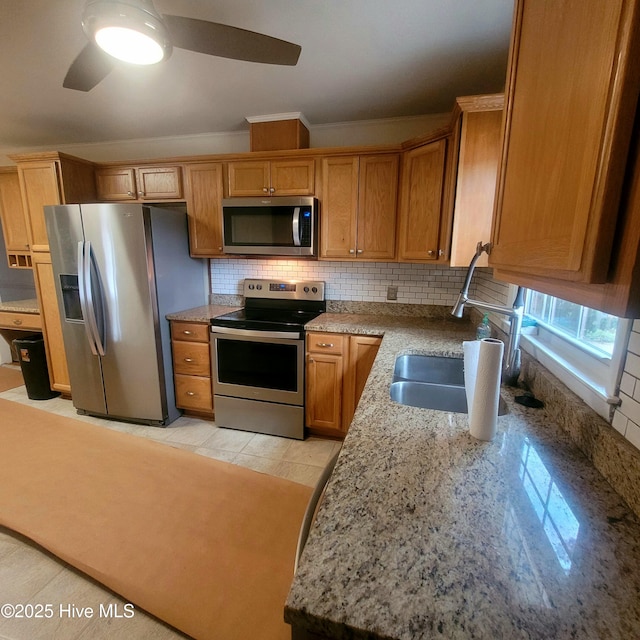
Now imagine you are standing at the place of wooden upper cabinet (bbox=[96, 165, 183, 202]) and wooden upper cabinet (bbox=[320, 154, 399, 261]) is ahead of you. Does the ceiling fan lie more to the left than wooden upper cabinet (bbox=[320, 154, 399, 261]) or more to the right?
right

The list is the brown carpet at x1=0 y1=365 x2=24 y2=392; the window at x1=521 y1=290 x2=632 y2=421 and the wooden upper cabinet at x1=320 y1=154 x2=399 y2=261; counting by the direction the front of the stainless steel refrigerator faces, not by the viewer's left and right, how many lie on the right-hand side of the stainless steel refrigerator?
1

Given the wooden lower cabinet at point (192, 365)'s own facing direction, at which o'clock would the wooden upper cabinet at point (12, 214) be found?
The wooden upper cabinet is roughly at 3 o'clock from the wooden lower cabinet.

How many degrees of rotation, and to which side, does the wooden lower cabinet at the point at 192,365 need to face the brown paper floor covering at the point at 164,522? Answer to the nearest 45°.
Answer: approximately 45° to its left

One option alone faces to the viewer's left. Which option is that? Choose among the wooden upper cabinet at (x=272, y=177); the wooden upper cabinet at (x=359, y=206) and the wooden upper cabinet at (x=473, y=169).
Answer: the wooden upper cabinet at (x=473, y=169)

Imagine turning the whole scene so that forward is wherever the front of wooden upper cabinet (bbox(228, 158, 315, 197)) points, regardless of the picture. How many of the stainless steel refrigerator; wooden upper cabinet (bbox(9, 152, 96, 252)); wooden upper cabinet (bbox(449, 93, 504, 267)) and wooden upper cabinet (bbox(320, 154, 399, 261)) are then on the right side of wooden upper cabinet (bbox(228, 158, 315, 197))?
2

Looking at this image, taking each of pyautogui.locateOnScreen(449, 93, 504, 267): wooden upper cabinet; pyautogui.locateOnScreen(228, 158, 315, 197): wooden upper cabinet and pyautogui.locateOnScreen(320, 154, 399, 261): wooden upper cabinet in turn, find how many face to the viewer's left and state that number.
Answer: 1

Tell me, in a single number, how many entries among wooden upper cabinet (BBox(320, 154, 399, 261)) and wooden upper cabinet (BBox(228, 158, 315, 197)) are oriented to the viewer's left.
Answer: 0

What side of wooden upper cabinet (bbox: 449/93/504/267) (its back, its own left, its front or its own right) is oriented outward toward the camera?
left

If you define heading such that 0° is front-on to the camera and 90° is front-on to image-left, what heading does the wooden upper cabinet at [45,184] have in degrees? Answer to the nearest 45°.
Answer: approximately 45°

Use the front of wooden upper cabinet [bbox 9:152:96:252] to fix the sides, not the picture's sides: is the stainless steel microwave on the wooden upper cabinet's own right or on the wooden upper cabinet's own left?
on the wooden upper cabinet's own left

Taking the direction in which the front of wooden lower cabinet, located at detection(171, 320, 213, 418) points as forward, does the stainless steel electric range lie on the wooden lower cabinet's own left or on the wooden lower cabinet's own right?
on the wooden lower cabinet's own left

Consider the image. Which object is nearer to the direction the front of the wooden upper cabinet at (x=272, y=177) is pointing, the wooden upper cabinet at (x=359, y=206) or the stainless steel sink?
the stainless steel sink
